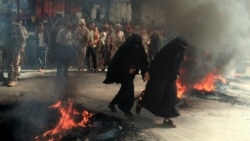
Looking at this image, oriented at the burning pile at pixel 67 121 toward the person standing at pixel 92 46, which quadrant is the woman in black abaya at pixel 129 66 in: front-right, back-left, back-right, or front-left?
front-right

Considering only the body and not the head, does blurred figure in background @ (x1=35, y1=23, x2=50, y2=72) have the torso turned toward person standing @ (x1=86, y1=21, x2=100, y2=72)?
no

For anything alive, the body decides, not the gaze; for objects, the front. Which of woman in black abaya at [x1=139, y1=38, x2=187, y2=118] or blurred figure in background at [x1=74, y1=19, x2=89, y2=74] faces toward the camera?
the blurred figure in background

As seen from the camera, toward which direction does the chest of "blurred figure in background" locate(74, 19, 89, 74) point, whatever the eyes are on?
toward the camera

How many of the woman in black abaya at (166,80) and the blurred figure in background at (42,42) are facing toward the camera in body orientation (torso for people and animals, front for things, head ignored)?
1

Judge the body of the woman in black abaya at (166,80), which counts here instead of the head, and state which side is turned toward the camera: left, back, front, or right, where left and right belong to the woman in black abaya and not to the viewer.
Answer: right

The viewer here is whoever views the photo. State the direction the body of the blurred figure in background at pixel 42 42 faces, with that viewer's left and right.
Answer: facing the viewer

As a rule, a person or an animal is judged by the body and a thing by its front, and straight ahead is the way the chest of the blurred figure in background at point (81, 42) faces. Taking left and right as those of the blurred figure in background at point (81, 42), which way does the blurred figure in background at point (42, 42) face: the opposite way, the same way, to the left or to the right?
the same way

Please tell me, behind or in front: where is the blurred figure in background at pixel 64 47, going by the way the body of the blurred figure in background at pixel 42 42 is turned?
in front

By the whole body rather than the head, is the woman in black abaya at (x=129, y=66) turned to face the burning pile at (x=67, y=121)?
no

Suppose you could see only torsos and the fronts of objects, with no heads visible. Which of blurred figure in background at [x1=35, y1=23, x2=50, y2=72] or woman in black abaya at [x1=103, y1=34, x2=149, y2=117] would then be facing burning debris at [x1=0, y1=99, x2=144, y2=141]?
the blurred figure in background

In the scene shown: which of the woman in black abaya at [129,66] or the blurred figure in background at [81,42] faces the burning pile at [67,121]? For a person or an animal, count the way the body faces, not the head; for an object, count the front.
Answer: the blurred figure in background
